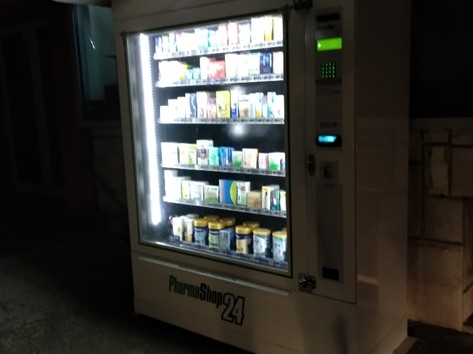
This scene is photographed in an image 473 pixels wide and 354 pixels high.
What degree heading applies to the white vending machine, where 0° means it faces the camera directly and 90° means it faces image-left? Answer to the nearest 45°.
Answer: approximately 45°
